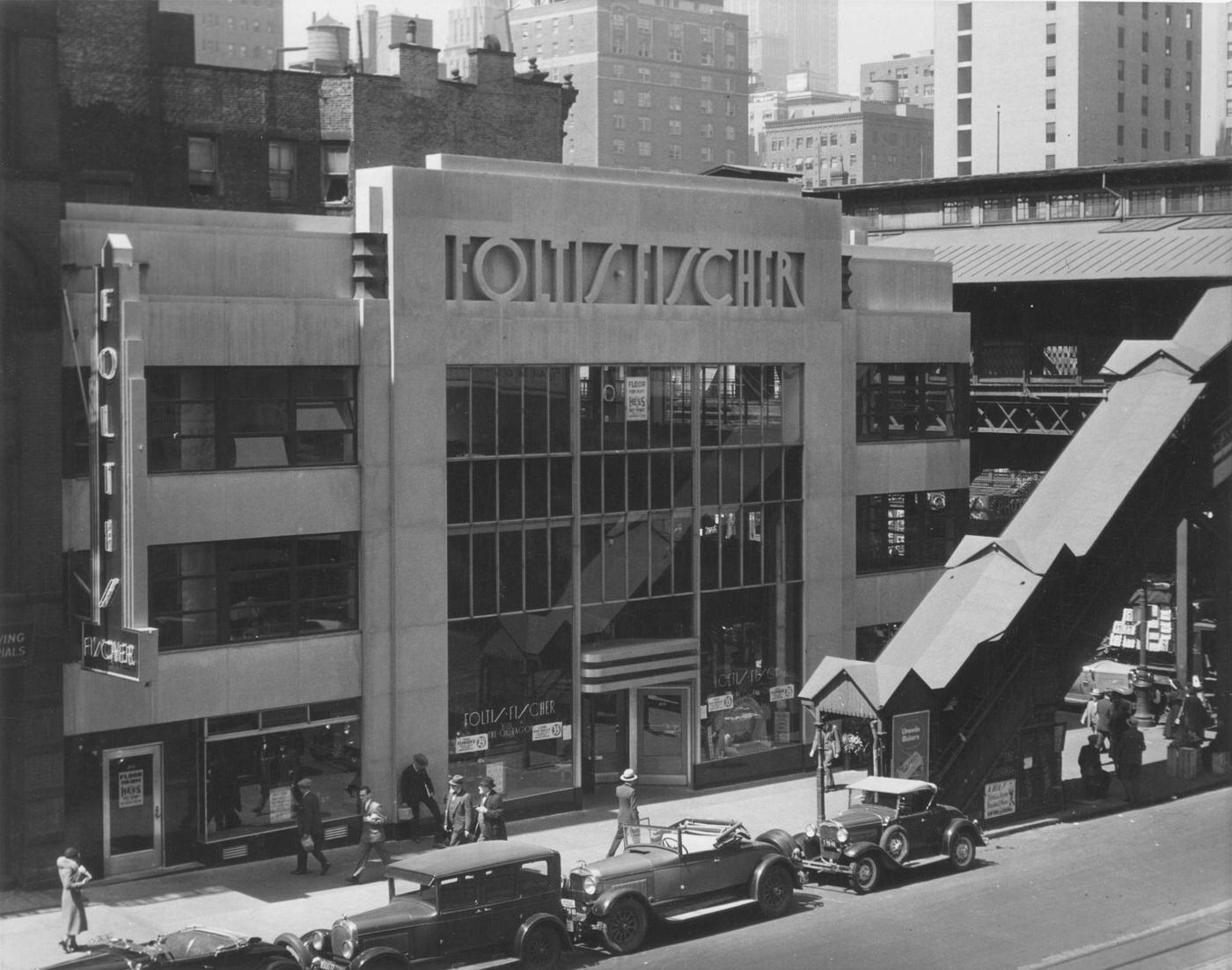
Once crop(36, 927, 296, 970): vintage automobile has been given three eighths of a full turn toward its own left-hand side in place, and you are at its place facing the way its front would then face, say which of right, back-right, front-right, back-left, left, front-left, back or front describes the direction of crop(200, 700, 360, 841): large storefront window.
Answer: left

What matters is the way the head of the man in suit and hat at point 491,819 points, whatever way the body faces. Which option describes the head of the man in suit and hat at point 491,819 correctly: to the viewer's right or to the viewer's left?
to the viewer's left

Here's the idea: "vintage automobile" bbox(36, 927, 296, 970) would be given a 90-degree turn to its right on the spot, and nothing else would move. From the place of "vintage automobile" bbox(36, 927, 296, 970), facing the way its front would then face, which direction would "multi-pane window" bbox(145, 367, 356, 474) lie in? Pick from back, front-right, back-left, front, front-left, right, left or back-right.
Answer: front-right

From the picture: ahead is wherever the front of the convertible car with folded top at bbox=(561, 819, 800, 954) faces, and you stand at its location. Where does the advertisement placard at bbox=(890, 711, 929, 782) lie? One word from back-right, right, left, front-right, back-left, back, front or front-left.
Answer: back

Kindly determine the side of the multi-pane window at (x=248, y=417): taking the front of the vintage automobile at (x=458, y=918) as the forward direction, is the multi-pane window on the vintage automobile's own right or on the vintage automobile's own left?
on the vintage automobile's own right

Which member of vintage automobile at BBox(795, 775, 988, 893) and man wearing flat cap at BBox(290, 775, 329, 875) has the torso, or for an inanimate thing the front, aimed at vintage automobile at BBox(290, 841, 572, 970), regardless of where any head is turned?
vintage automobile at BBox(795, 775, 988, 893)

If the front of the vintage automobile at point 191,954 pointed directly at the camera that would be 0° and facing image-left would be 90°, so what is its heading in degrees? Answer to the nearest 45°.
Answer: approximately 45°

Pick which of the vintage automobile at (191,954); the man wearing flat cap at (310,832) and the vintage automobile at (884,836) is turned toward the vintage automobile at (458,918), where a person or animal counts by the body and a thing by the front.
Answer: the vintage automobile at (884,836)

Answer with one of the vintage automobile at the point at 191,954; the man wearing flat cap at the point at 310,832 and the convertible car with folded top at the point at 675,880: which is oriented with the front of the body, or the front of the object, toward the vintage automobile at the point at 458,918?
the convertible car with folded top

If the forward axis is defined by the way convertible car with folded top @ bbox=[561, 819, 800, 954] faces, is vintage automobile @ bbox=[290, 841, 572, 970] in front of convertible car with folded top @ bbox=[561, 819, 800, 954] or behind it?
in front

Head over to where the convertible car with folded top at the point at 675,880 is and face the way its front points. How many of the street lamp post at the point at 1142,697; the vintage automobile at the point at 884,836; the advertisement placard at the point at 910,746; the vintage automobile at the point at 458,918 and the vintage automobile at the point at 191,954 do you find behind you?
3
